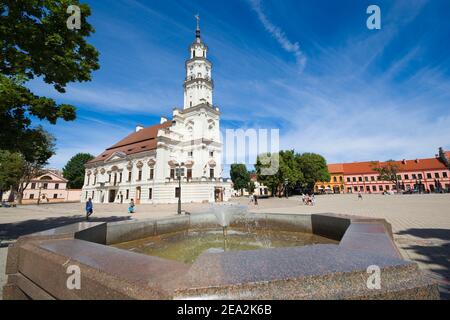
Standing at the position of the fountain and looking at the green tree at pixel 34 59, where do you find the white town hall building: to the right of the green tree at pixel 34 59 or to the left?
right
